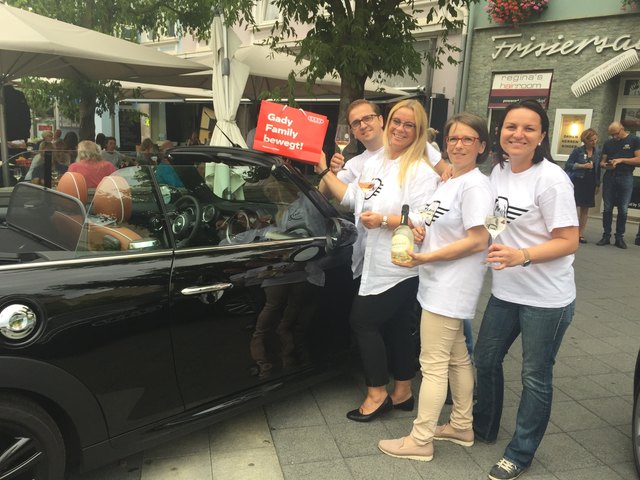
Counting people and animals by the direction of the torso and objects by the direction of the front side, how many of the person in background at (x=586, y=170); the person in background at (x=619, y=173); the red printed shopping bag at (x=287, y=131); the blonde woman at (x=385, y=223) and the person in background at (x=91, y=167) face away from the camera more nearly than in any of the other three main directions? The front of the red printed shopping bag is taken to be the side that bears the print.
1

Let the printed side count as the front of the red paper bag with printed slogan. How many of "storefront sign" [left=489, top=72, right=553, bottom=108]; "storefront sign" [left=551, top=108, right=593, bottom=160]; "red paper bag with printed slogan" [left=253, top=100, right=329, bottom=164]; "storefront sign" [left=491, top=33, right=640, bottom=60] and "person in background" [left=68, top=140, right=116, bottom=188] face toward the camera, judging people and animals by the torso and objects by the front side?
4

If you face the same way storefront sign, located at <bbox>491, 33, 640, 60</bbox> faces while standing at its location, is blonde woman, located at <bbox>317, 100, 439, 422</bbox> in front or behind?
in front

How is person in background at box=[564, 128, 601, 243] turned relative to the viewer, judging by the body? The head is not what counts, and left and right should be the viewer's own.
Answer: facing the viewer and to the right of the viewer

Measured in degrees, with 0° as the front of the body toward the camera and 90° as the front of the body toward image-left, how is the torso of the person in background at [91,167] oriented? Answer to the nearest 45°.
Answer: approximately 180°

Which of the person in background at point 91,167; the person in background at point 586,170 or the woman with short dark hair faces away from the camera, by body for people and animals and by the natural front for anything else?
the person in background at point 91,167

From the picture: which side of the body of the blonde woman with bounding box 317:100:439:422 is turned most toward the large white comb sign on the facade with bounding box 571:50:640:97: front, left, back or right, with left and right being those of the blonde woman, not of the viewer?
back

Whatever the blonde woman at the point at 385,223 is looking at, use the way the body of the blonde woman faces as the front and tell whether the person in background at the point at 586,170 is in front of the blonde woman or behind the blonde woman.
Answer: behind

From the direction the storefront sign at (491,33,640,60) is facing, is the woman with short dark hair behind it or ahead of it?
ahead

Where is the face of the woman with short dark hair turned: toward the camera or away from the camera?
toward the camera

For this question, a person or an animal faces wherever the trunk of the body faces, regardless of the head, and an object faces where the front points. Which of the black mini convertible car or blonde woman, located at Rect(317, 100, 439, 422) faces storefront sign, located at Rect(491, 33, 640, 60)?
the black mini convertible car

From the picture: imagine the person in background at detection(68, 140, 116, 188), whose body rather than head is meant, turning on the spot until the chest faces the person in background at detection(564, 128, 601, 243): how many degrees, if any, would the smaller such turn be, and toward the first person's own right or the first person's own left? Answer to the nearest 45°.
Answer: approximately 90° to the first person's own right

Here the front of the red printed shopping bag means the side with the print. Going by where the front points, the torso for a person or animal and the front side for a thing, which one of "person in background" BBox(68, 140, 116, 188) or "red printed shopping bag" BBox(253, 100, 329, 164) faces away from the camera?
the person in background

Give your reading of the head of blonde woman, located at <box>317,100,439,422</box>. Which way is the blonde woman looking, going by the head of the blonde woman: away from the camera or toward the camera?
toward the camera

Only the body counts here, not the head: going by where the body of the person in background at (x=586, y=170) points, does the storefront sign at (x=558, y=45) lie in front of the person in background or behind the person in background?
behind

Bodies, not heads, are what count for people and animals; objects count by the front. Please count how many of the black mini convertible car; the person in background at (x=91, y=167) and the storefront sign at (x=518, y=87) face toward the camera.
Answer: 1

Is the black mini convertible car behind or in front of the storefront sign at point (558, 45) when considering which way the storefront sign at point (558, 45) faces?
in front
